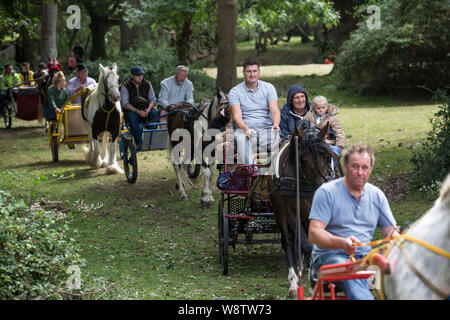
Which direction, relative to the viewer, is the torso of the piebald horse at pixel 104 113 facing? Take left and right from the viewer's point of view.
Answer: facing the viewer

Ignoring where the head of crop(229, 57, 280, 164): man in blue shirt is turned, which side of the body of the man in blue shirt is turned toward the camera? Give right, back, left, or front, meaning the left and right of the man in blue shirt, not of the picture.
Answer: front

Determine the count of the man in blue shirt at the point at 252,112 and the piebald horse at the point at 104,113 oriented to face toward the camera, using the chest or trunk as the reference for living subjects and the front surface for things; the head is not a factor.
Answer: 2

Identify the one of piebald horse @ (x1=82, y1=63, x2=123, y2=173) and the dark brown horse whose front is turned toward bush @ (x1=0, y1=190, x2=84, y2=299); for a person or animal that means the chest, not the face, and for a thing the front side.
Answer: the piebald horse

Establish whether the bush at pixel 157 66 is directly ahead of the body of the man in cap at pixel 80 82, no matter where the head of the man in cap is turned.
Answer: no

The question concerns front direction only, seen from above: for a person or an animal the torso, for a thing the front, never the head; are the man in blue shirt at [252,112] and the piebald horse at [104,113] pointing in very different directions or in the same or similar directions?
same or similar directions

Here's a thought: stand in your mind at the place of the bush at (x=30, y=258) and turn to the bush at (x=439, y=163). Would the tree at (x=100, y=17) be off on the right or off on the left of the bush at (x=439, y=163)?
left

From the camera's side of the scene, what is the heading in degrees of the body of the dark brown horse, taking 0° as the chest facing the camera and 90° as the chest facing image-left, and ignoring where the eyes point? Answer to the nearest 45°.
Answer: approximately 315°

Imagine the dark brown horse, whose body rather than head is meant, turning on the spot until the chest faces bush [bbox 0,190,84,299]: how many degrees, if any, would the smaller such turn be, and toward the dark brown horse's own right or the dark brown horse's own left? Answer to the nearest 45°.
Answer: approximately 135° to the dark brown horse's own right

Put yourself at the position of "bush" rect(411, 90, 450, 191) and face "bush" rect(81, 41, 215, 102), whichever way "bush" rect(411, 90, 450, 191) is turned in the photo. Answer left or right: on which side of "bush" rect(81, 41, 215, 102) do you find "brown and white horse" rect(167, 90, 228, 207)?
left

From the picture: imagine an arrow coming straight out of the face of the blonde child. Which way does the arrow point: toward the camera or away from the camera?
toward the camera

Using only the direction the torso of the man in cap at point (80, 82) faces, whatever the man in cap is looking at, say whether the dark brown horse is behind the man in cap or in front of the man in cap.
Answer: in front

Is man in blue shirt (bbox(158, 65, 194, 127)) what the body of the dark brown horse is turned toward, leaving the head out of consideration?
no

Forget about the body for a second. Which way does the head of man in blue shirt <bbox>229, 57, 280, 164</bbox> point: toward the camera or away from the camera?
toward the camera

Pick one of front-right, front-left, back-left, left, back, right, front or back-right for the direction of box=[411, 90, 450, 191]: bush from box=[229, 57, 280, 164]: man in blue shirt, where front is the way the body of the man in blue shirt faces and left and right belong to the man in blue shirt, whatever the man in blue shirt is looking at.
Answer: back-left

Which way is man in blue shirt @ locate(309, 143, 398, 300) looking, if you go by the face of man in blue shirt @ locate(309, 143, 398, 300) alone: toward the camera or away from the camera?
toward the camera

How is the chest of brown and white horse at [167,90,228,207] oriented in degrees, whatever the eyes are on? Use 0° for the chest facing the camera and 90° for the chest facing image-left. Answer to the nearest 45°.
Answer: approximately 315°

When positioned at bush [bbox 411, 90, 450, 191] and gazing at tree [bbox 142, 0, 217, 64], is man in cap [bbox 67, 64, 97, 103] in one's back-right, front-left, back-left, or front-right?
front-left

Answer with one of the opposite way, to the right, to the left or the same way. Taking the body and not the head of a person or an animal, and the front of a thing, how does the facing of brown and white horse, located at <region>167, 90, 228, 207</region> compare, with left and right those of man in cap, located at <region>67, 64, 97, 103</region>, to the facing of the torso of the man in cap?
the same way
